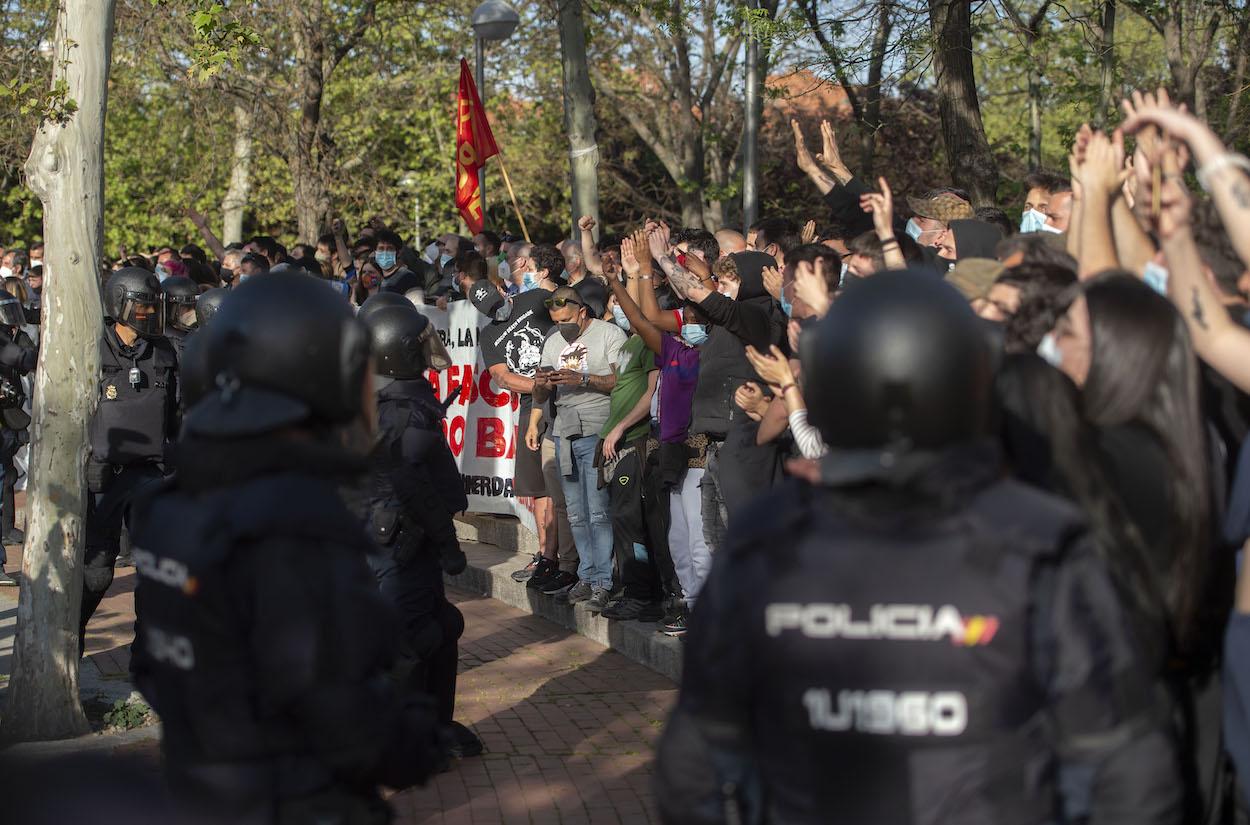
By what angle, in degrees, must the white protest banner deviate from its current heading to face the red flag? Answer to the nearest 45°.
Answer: approximately 180°

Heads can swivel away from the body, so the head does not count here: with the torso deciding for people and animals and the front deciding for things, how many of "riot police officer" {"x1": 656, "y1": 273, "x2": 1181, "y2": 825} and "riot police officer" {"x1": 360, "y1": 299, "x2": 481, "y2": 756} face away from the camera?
1

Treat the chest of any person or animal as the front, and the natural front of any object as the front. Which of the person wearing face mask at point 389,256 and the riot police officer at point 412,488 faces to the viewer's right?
the riot police officer

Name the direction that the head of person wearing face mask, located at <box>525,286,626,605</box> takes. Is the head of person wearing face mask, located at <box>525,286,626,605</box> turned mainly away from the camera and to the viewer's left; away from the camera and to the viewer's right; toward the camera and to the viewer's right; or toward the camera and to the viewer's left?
toward the camera and to the viewer's left

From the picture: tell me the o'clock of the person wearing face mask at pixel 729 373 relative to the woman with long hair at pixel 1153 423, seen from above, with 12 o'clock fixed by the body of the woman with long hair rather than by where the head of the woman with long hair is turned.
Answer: The person wearing face mask is roughly at 2 o'clock from the woman with long hair.

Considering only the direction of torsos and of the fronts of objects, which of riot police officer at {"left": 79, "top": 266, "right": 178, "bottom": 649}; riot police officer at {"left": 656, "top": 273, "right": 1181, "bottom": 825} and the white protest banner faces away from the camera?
riot police officer at {"left": 656, "top": 273, "right": 1181, "bottom": 825}

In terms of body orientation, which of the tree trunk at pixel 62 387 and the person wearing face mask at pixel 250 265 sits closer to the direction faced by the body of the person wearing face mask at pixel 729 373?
the tree trunk

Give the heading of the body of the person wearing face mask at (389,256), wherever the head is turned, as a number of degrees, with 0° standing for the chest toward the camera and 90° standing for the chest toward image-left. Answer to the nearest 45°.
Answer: approximately 45°

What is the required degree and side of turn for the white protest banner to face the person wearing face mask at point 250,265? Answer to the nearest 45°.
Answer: approximately 135° to its right

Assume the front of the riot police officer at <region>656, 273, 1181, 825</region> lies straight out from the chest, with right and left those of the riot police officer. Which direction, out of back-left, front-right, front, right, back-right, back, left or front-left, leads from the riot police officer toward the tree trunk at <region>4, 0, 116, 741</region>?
front-left

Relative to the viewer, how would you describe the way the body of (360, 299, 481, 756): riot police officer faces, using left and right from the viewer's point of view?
facing to the right of the viewer

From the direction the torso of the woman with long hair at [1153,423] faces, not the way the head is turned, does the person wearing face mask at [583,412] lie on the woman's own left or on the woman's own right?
on the woman's own right
